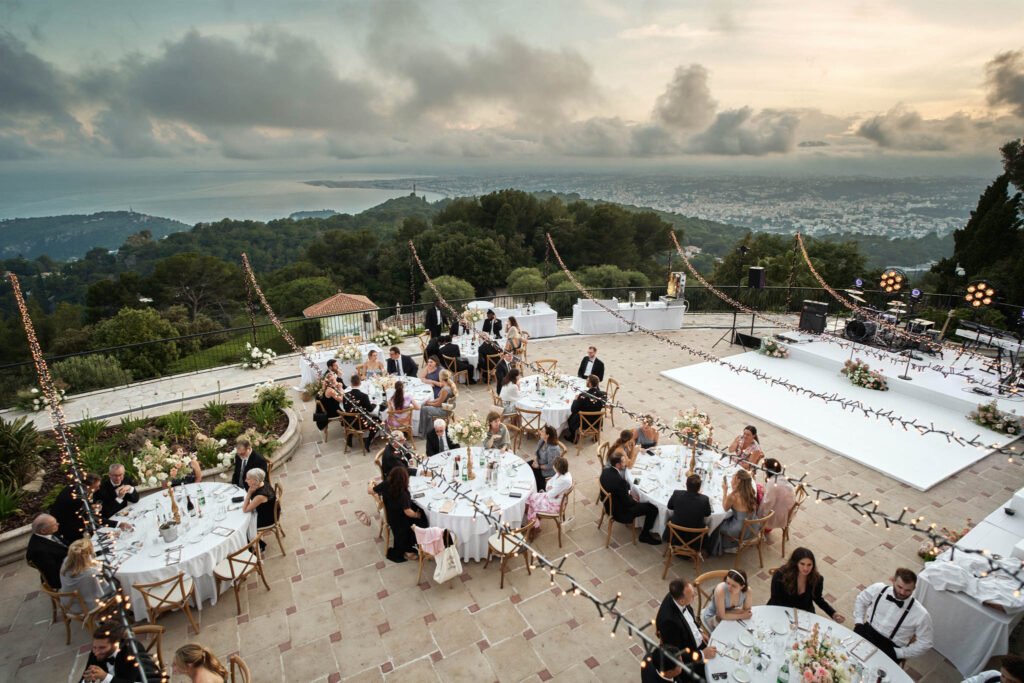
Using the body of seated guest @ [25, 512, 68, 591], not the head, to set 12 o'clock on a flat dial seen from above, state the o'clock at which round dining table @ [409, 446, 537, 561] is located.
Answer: The round dining table is roughly at 1 o'clock from the seated guest.

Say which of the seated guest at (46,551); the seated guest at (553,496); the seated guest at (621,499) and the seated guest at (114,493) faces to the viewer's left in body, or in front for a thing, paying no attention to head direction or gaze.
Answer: the seated guest at (553,496)

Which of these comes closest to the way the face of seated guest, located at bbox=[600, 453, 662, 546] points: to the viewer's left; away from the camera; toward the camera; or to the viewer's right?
to the viewer's right

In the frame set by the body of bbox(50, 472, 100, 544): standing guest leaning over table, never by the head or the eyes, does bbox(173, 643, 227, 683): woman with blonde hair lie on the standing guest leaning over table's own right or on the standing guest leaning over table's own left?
on the standing guest leaning over table's own right

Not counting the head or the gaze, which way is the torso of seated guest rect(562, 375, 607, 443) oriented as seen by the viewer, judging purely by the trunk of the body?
to the viewer's left

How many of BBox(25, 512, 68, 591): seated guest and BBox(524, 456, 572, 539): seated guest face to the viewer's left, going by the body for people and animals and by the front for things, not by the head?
1

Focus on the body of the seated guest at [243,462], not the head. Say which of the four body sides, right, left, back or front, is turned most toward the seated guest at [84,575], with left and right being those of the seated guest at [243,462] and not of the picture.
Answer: front

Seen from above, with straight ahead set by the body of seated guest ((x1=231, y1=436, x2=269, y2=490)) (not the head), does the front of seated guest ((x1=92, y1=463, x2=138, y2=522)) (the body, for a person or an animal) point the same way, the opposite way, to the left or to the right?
to the left

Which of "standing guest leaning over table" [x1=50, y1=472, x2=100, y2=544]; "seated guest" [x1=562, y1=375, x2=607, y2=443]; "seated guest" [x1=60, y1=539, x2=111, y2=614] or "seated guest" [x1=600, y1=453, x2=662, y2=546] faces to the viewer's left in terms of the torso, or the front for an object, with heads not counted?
"seated guest" [x1=562, y1=375, x2=607, y2=443]

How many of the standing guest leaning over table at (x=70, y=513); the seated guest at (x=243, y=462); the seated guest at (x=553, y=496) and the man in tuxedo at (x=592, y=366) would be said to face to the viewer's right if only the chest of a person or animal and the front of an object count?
1

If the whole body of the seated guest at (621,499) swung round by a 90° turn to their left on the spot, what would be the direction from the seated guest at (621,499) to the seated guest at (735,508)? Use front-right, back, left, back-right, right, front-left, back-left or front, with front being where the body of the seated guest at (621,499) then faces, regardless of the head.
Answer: right

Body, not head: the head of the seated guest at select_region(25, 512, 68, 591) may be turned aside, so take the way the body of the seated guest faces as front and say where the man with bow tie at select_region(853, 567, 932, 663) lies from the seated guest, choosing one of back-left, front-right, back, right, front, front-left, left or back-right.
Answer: front-right

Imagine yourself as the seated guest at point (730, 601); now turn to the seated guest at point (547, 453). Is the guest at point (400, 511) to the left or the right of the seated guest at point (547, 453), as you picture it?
left

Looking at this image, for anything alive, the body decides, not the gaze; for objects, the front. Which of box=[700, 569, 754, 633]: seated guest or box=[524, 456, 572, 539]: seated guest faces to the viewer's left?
box=[524, 456, 572, 539]: seated guest

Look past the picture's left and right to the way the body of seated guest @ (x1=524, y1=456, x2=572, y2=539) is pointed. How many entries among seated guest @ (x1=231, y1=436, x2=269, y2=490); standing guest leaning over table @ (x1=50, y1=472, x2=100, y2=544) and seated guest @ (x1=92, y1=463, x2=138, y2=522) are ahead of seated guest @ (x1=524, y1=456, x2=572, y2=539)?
3

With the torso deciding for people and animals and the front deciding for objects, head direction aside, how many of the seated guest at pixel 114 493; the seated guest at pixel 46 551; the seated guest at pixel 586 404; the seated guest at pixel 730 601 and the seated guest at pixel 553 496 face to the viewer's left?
2

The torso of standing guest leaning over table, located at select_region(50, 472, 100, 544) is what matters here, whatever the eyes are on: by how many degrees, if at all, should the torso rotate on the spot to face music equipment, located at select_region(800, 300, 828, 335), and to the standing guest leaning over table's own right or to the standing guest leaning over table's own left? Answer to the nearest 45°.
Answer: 0° — they already face it

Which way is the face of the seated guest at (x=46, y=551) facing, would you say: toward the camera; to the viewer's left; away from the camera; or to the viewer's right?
to the viewer's right

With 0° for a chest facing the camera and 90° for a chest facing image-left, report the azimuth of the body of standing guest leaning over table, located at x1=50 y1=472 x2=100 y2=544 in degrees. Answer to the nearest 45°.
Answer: approximately 270°
